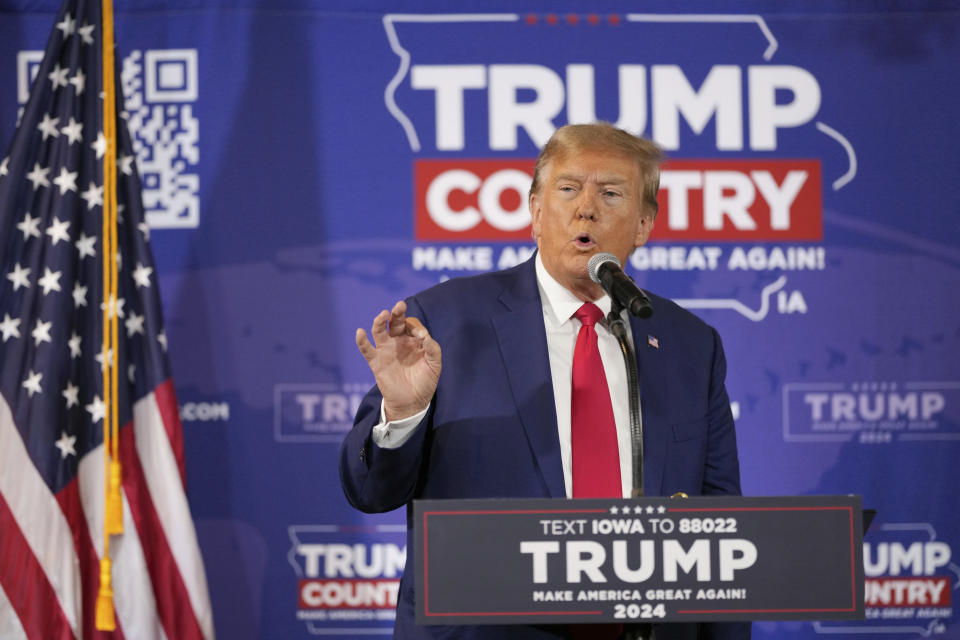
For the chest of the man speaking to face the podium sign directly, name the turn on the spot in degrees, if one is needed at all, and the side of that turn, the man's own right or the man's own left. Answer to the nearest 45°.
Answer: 0° — they already face it

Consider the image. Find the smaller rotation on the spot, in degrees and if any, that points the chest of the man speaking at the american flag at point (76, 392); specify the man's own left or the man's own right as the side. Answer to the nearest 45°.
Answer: approximately 135° to the man's own right

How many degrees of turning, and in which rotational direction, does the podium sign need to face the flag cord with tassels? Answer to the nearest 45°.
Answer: approximately 135° to its right

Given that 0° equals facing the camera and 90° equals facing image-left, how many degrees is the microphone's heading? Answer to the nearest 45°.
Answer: approximately 135°

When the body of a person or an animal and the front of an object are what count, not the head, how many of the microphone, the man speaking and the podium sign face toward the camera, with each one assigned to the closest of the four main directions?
2

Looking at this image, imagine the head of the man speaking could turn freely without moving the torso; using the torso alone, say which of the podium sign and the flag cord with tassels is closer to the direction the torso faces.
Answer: the podium sign

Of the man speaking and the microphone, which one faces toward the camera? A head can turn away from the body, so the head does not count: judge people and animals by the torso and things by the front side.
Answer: the man speaking

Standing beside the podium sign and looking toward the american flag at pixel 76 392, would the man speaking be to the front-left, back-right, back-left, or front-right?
front-right

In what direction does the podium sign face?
toward the camera

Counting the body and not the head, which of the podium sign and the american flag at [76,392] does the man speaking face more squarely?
the podium sign

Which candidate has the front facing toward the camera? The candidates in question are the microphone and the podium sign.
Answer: the podium sign
